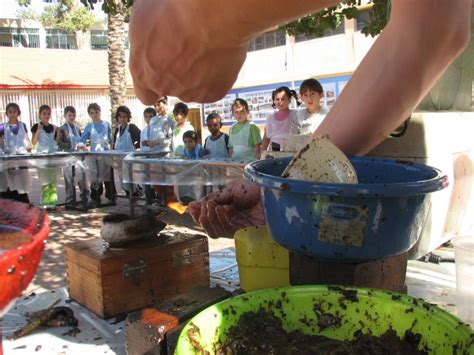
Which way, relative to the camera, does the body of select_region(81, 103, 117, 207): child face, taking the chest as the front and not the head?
toward the camera

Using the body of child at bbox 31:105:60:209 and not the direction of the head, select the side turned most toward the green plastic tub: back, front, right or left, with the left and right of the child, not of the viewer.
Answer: front

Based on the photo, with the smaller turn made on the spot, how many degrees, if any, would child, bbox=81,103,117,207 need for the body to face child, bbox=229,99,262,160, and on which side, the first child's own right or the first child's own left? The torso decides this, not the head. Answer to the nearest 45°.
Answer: approximately 45° to the first child's own left

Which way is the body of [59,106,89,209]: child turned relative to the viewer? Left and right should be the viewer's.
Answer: facing the viewer and to the right of the viewer

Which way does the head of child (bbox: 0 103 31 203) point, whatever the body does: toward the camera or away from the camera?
toward the camera

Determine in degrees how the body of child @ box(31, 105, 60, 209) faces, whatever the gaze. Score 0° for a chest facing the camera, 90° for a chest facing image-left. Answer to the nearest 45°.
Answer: approximately 0°

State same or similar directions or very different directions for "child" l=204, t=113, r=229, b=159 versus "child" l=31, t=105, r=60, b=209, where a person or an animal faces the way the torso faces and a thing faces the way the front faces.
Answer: same or similar directions

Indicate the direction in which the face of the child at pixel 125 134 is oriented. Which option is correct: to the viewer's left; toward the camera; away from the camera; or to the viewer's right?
toward the camera

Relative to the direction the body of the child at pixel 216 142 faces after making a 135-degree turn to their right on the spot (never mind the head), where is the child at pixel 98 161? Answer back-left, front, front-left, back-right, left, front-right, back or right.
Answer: front

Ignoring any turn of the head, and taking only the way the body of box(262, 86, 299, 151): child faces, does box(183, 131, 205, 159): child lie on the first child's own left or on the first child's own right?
on the first child's own right

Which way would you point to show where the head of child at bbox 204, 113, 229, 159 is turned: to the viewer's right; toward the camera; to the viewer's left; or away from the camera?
toward the camera

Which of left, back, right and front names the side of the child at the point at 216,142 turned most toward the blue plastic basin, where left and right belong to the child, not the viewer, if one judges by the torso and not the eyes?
front

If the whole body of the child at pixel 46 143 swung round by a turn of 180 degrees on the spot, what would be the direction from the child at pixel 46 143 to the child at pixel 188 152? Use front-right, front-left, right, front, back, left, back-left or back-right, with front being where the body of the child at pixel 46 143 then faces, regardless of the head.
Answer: back-right
